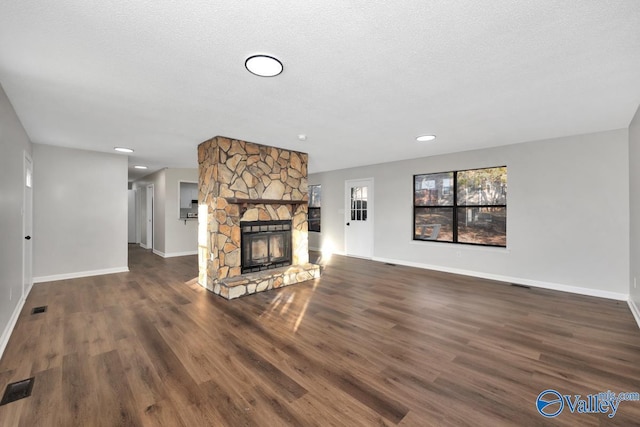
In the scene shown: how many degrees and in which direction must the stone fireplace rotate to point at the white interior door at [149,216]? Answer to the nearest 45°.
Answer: approximately 180°

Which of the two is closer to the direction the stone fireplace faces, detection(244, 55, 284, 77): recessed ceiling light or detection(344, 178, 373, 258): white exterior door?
the recessed ceiling light

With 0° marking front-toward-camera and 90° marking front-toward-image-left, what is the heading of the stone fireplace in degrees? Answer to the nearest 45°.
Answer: approximately 315°

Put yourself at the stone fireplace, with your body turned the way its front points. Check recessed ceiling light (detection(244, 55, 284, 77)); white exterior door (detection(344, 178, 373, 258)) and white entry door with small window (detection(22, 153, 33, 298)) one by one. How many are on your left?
1

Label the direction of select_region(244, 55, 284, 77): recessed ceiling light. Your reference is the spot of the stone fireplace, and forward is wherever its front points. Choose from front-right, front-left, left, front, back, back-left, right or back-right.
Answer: front-right

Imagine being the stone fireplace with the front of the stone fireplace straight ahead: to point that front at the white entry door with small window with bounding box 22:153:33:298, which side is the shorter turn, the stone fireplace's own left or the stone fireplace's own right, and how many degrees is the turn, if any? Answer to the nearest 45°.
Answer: approximately 135° to the stone fireplace's own right
